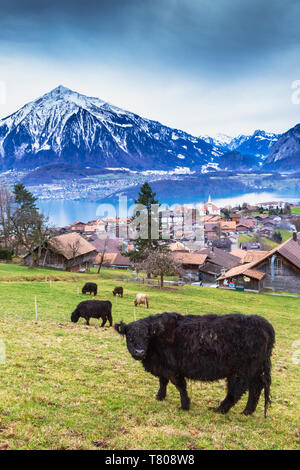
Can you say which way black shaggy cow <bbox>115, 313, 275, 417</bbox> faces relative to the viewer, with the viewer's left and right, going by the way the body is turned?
facing to the left of the viewer

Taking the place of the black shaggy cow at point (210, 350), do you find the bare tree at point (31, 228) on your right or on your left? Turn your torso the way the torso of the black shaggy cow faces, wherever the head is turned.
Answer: on your right

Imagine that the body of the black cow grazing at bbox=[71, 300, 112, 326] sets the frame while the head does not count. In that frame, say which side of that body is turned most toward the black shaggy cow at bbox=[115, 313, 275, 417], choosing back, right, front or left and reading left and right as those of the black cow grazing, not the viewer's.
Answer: left

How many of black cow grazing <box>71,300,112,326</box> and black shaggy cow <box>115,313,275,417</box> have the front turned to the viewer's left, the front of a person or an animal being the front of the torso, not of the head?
2

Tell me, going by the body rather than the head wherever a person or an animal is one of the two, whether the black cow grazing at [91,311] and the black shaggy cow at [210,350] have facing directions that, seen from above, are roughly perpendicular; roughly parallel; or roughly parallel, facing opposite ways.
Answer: roughly parallel

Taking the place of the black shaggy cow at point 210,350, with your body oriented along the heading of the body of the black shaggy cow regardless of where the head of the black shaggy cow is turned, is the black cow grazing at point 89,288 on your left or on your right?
on your right

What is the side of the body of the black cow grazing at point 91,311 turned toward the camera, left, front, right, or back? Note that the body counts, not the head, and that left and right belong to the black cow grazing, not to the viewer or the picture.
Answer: left
